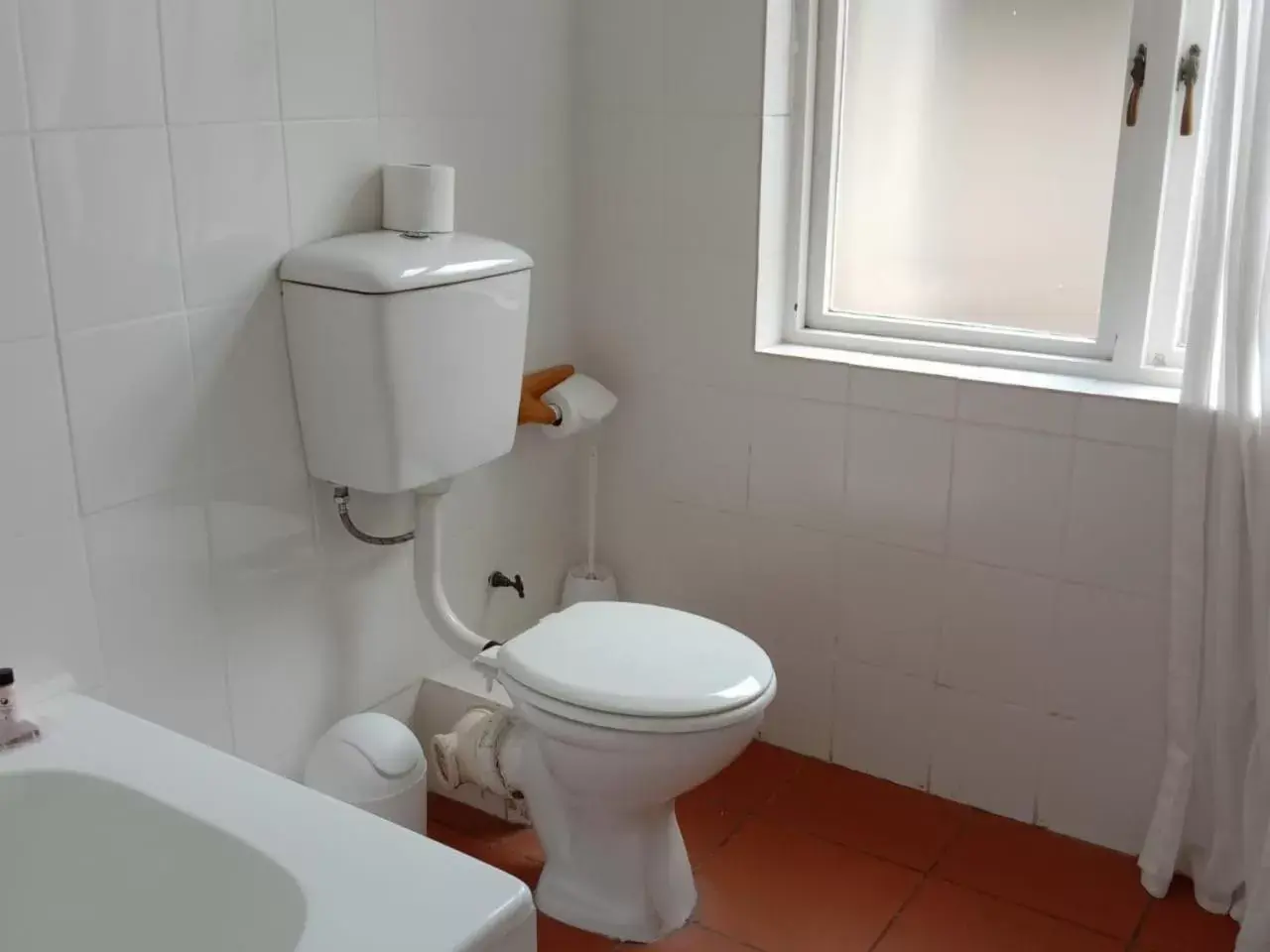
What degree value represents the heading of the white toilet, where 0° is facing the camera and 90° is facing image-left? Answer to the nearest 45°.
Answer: approximately 315°

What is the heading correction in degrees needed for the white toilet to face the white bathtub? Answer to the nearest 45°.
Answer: approximately 90° to its right

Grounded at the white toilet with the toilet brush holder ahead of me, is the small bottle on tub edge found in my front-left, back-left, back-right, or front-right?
back-left

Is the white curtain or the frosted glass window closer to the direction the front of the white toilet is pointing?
the white curtain

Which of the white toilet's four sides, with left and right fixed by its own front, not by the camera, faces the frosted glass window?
left

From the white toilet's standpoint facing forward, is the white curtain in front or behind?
in front

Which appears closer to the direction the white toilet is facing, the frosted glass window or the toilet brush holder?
the frosted glass window

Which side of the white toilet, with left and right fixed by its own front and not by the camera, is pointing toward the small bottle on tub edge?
right
